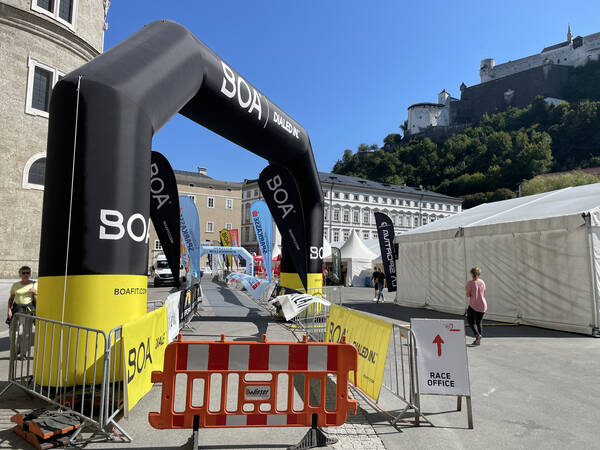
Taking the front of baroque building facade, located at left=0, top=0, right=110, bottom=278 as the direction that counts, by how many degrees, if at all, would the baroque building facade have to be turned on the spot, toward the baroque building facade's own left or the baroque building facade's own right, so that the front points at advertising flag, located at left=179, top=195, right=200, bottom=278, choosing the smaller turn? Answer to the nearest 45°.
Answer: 0° — it already faces it

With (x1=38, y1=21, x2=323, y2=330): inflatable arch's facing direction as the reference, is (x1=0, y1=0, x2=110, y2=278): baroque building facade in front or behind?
behind

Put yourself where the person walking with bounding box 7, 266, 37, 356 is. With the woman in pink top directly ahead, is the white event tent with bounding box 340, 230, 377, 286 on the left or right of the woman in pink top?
left

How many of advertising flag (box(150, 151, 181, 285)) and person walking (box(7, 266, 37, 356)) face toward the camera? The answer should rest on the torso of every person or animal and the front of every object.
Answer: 2

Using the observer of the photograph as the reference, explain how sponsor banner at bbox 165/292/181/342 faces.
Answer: facing the viewer and to the right of the viewer

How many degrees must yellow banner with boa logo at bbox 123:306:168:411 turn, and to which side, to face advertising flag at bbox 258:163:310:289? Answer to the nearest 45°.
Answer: approximately 90° to its left

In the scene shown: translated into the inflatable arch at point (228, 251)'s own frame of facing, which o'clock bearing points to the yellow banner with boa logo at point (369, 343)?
The yellow banner with boa logo is roughly at 12 o'clock from the inflatable arch.

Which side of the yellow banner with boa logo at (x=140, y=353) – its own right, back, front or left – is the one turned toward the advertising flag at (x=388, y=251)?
left

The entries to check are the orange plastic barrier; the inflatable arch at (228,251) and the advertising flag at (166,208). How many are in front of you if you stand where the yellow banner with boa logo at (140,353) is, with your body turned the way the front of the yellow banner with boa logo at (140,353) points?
1

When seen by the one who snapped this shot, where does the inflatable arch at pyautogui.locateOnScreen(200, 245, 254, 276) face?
facing the viewer

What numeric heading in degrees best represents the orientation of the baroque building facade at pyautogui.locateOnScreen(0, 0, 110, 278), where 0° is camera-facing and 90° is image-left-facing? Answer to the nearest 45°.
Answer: approximately 315°

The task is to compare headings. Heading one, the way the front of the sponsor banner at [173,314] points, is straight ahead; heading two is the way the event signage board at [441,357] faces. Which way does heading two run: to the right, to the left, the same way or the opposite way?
to the right

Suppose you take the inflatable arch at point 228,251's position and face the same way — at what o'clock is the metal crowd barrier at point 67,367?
The metal crowd barrier is roughly at 12 o'clock from the inflatable arch.

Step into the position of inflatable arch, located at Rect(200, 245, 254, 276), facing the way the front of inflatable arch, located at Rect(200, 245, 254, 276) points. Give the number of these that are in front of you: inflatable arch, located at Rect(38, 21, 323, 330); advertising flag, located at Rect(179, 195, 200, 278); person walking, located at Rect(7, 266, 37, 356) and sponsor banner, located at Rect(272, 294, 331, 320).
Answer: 4

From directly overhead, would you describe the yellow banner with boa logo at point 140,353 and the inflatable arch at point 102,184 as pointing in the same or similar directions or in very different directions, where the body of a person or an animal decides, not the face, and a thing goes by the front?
same or similar directions
